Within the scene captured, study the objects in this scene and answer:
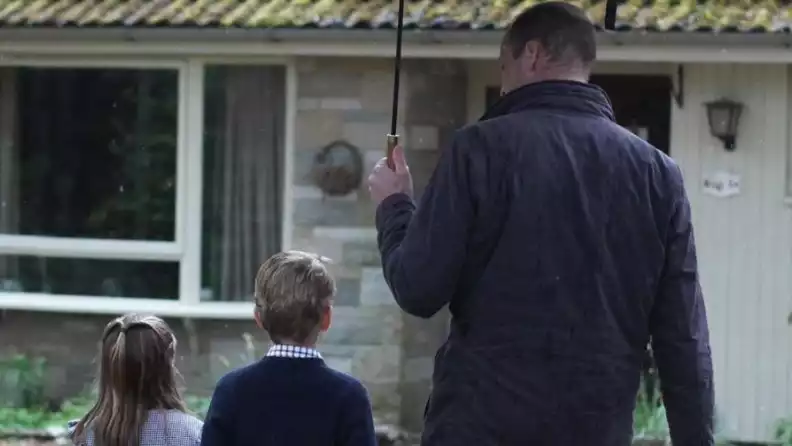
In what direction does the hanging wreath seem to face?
toward the camera

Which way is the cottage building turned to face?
toward the camera

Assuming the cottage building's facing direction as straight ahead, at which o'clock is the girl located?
The girl is roughly at 12 o'clock from the cottage building.

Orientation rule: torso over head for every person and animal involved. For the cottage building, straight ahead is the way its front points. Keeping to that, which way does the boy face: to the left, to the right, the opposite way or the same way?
the opposite way

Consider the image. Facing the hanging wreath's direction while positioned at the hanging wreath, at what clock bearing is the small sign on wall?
The small sign on wall is roughly at 9 o'clock from the hanging wreath.

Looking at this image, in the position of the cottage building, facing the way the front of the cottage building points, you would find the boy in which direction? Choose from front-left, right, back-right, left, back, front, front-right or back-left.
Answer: front

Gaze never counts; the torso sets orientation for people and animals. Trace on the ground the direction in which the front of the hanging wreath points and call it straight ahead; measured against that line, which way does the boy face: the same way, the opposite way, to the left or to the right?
the opposite way

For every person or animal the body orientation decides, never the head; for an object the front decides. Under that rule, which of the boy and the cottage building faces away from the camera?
the boy

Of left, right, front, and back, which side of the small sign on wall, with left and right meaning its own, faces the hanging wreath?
right

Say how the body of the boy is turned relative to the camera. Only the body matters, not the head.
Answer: away from the camera

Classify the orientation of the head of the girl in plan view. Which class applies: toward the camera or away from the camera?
away from the camera

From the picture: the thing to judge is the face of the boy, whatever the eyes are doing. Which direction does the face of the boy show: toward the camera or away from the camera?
away from the camera

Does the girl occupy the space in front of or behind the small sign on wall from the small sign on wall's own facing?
in front
